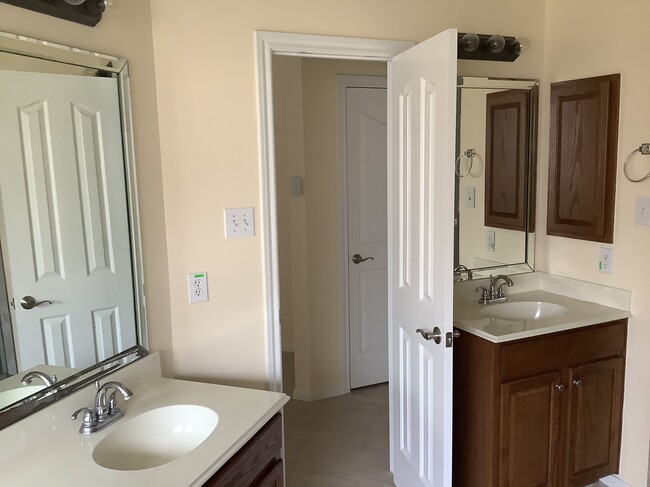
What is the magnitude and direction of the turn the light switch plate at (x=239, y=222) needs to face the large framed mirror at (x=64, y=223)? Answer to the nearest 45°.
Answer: approximately 45° to its right

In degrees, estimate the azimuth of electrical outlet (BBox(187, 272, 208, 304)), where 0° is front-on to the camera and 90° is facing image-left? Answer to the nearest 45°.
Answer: approximately 0°

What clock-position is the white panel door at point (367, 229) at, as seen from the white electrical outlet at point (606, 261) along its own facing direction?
The white panel door is roughly at 2 o'clock from the white electrical outlet.

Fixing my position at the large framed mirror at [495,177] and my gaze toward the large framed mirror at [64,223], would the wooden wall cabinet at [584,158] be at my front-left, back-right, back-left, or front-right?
back-left

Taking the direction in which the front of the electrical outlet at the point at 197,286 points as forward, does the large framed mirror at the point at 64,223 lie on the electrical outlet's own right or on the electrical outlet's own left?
on the electrical outlet's own right

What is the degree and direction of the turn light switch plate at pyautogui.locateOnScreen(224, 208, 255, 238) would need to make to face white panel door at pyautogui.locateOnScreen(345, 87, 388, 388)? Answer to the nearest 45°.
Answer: approximately 135° to its left

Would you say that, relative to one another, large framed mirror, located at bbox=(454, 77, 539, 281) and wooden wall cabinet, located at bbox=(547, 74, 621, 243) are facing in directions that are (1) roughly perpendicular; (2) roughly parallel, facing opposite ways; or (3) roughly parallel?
roughly perpendicular

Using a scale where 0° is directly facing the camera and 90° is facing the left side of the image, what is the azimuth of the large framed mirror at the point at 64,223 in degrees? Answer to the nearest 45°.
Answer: approximately 315°

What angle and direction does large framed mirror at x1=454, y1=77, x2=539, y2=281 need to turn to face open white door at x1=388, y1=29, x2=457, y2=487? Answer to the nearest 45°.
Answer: approximately 45° to its right

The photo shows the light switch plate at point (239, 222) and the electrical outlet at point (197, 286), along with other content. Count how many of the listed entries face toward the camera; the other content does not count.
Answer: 2

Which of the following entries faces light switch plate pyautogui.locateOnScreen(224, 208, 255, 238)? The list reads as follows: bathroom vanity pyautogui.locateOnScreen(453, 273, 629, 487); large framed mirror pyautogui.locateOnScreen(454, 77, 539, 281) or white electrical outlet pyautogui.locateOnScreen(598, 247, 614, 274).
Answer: the white electrical outlet

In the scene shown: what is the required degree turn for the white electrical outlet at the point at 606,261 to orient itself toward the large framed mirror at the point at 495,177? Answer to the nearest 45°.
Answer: approximately 45° to its right

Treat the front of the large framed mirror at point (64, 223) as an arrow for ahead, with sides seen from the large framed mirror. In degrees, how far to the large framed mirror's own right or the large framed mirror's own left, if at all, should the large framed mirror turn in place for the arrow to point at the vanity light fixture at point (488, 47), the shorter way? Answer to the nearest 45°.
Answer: approximately 45° to the large framed mirror's own left

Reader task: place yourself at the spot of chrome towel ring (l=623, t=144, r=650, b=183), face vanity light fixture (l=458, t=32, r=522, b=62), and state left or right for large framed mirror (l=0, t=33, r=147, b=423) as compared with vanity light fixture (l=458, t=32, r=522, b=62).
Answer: left
